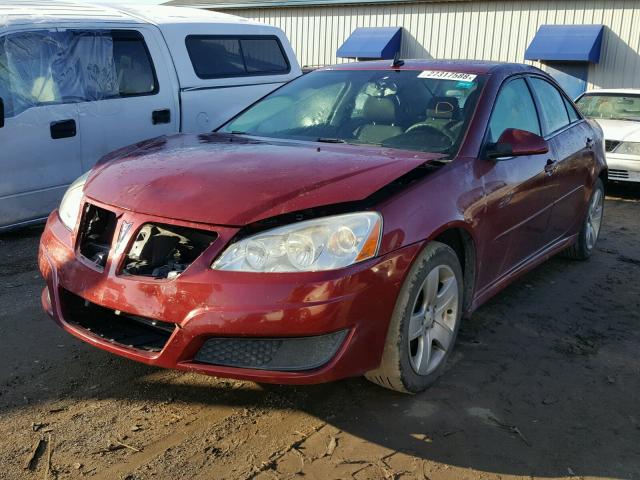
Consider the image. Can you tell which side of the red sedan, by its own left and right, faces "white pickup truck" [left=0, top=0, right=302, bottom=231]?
right

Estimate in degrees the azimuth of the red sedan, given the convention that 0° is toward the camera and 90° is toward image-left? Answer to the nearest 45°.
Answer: approximately 45°

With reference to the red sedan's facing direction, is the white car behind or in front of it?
behind
